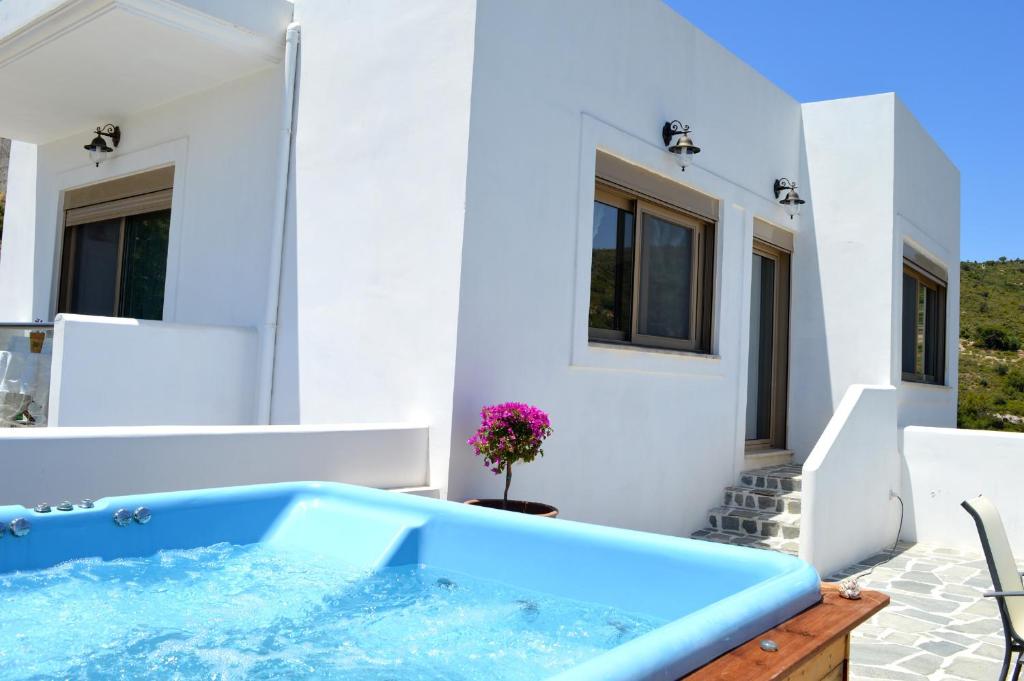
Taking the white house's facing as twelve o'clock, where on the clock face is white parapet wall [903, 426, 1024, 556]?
The white parapet wall is roughly at 10 o'clock from the white house.

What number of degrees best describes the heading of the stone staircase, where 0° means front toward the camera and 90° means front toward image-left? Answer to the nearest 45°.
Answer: approximately 45°

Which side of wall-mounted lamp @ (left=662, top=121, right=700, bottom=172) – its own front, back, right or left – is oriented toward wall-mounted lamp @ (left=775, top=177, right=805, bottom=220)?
left

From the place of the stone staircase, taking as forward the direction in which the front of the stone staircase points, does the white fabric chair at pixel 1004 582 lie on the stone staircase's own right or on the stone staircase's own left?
on the stone staircase's own left

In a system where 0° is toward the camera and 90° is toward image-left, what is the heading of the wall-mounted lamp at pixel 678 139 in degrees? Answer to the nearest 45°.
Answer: approximately 315°

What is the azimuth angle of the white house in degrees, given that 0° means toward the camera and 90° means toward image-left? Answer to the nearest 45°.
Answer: approximately 315°

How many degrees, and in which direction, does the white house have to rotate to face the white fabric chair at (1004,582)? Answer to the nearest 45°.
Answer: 0° — it already faces it
